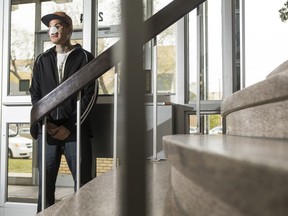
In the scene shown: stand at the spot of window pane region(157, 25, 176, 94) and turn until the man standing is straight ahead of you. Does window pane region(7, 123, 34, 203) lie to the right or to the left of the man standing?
right

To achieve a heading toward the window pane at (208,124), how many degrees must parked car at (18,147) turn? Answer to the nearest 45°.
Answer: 0° — it already faces it

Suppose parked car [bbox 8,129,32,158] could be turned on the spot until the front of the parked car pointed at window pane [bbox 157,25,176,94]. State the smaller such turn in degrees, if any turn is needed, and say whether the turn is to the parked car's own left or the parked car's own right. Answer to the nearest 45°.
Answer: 0° — it already faces it

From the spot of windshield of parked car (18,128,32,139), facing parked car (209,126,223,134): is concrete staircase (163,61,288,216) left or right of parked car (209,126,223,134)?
right

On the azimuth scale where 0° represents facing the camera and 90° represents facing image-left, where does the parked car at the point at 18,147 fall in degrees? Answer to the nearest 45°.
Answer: approximately 315°
